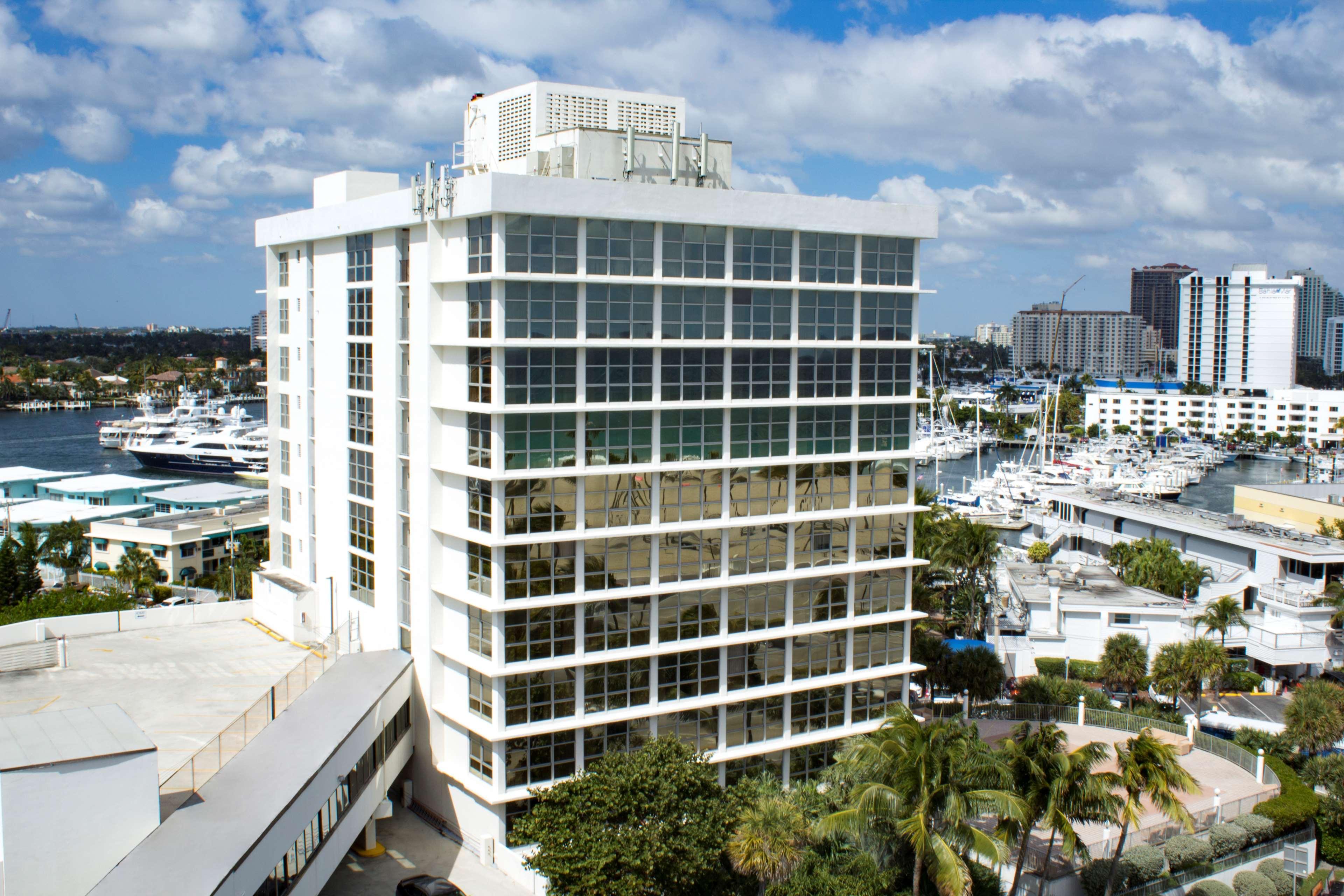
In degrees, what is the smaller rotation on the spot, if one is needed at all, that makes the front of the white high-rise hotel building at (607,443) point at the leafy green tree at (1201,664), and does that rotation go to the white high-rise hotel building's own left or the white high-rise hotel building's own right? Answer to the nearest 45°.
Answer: approximately 90° to the white high-rise hotel building's own left

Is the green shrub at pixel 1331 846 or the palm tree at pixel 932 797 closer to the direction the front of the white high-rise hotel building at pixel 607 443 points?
the palm tree

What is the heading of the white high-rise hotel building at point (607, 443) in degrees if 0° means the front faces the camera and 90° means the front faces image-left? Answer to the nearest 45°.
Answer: approximately 315°

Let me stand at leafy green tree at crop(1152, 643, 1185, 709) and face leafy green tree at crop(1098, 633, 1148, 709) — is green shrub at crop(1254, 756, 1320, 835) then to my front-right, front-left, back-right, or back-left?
back-left

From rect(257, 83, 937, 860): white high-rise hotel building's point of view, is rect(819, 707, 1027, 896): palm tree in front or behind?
in front

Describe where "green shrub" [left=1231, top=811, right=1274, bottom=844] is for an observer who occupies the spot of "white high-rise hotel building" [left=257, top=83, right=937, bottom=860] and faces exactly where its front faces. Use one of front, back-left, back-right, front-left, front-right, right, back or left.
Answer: front-left

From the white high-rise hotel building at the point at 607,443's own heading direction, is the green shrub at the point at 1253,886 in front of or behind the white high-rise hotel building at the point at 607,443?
in front

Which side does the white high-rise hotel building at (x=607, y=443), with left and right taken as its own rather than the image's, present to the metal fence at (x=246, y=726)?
right

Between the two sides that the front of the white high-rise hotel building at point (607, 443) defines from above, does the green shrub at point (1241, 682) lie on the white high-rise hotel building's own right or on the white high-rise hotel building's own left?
on the white high-rise hotel building's own left

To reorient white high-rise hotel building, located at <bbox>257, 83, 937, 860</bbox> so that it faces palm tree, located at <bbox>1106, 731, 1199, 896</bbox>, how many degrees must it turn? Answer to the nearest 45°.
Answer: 0° — it already faces it

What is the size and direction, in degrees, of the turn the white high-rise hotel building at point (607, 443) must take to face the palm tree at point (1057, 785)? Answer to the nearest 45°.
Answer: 0° — it already faces it

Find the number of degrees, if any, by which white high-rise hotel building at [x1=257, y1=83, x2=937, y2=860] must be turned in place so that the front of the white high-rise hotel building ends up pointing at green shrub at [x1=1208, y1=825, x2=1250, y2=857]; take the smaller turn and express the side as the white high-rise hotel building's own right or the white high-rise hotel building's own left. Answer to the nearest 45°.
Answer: approximately 45° to the white high-rise hotel building's own left

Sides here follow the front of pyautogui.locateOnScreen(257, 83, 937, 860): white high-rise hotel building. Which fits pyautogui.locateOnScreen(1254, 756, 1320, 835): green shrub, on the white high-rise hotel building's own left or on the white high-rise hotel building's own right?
on the white high-rise hotel building's own left
